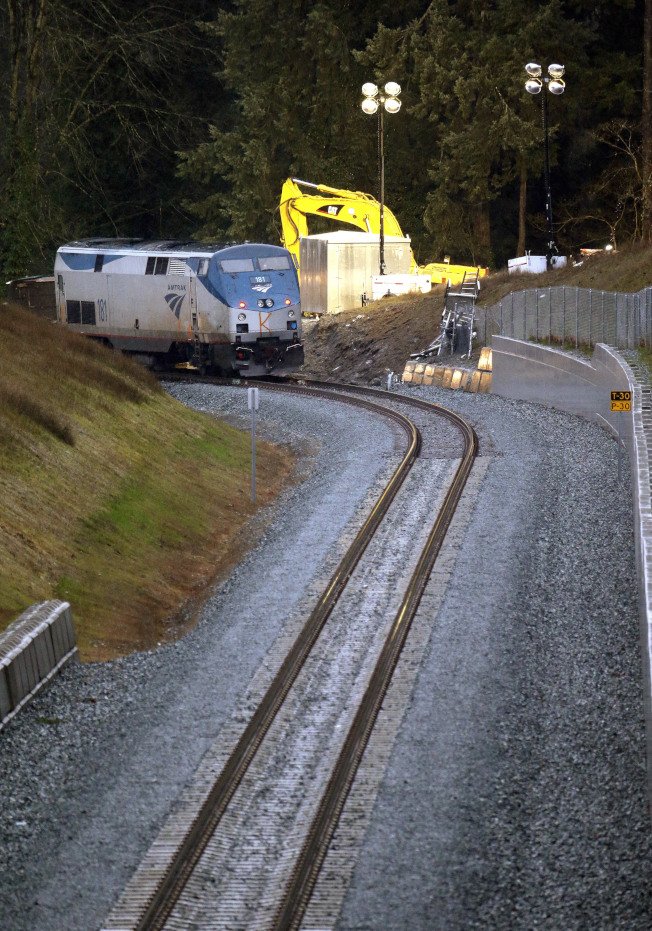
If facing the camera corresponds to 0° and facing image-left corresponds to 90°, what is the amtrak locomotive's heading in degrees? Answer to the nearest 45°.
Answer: approximately 315°

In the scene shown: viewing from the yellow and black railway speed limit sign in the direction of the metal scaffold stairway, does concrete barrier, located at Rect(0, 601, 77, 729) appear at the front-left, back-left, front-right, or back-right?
back-left

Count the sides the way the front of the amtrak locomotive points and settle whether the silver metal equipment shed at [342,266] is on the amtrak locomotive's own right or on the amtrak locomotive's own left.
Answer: on the amtrak locomotive's own left

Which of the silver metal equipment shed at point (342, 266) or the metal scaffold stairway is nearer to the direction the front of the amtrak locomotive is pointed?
the metal scaffold stairway

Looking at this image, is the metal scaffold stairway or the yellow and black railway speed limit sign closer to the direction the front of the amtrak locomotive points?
the yellow and black railway speed limit sign

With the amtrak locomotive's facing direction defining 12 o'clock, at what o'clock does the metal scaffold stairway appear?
The metal scaffold stairway is roughly at 10 o'clock from the amtrak locomotive.

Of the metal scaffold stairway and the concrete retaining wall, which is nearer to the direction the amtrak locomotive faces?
the concrete retaining wall

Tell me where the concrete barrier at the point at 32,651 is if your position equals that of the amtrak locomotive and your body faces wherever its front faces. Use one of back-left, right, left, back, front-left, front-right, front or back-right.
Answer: front-right
